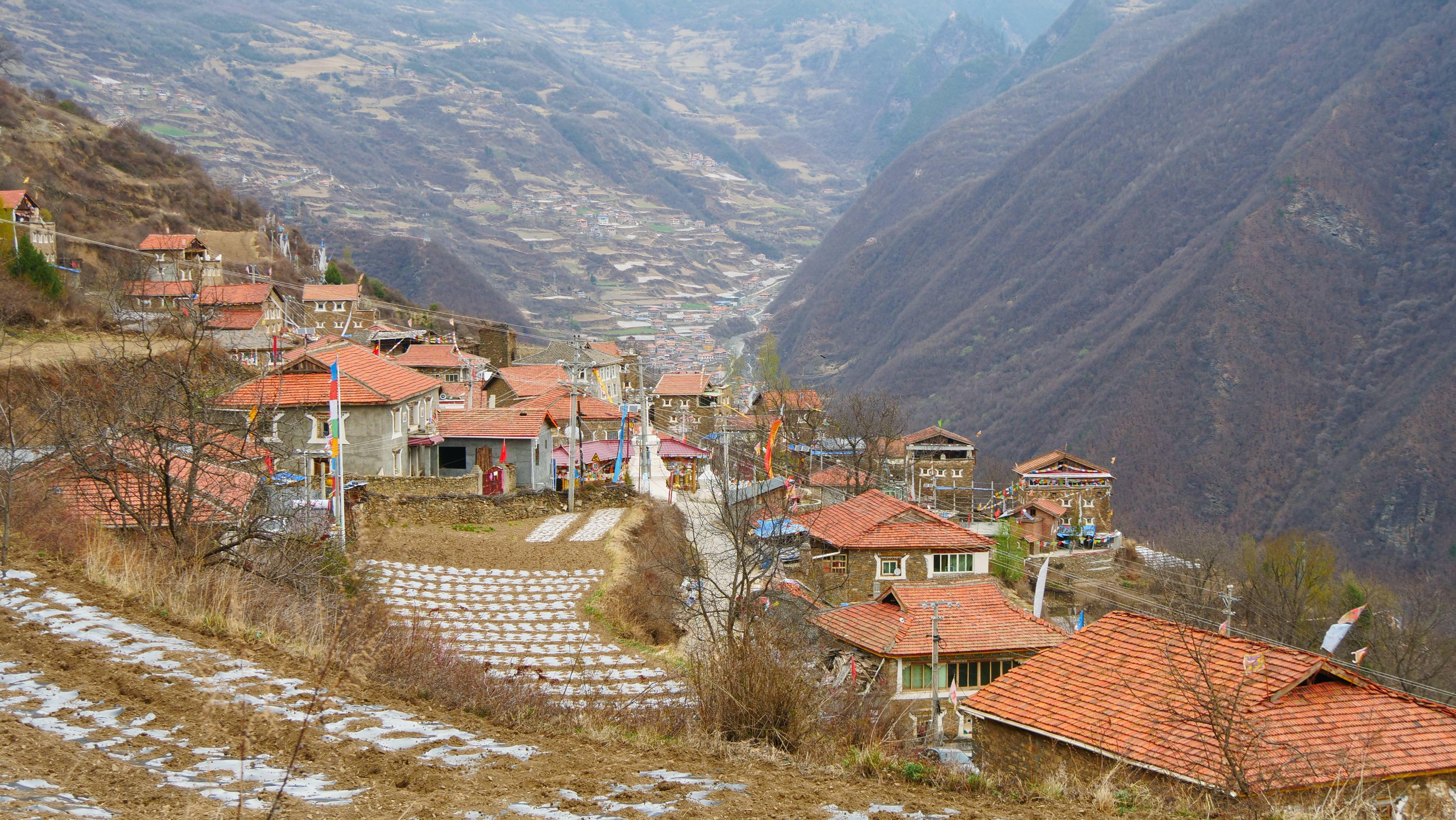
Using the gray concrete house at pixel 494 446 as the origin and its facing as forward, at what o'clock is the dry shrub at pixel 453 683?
The dry shrub is roughly at 12 o'clock from the gray concrete house.

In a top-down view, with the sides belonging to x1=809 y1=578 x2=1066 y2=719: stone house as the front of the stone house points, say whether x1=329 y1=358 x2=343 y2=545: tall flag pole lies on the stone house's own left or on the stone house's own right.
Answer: on the stone house's own right

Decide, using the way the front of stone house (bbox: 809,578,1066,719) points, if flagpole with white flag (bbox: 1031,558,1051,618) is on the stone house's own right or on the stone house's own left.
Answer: on the stone house's own left

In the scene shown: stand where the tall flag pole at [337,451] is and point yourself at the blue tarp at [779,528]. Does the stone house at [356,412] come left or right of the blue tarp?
left

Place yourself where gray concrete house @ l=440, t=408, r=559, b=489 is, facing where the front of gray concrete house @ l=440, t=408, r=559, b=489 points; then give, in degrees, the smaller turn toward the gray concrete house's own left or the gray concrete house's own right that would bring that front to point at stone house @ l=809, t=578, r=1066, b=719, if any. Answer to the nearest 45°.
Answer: approximately 45° to the gray concrete house's own left

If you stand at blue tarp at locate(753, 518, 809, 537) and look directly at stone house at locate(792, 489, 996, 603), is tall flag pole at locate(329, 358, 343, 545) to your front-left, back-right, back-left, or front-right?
back-right

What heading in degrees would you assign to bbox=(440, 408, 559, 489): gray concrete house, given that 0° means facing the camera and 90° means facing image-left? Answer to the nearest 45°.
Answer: approximately 0°

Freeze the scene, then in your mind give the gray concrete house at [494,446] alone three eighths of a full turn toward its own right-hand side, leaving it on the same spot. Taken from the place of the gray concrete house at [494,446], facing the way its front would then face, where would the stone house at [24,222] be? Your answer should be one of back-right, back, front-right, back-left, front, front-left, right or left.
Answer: front

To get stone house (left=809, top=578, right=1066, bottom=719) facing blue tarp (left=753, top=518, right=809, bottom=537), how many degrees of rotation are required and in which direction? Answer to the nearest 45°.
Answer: approximately 180°

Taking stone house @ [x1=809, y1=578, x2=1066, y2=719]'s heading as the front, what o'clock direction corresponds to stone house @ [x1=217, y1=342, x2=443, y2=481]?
stone house @ [x1=217, y1=342, x2=443, y2=481] is roughly at 5 o'clock from stone house @ [x1=809, y1=578, x2=1066, y2=719].

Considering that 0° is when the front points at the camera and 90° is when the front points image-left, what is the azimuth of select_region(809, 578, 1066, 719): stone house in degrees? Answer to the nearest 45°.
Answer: approximately 315°

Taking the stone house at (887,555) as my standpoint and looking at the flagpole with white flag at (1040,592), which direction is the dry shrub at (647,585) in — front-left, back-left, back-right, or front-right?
back-right

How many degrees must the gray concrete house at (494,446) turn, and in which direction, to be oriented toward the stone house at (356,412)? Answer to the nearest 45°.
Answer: approximately 45° to its right
